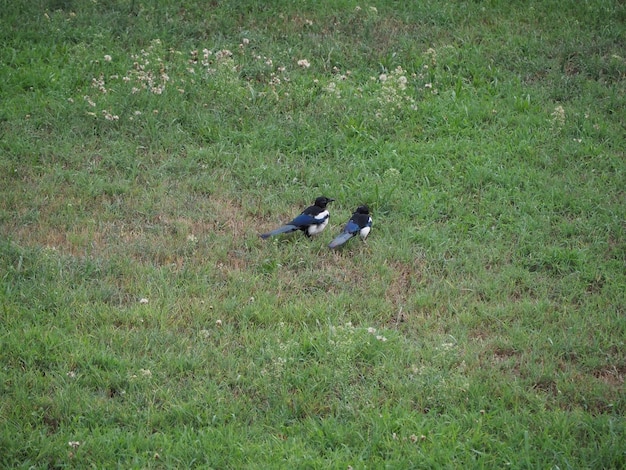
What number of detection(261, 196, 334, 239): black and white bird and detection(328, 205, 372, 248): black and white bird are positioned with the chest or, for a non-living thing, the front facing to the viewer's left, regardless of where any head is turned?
0

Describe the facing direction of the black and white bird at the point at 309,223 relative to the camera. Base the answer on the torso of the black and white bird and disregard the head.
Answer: to the viewer's right

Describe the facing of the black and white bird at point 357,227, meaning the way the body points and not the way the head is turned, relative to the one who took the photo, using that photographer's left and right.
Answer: facing away from the viewer and to the right of the viewer
